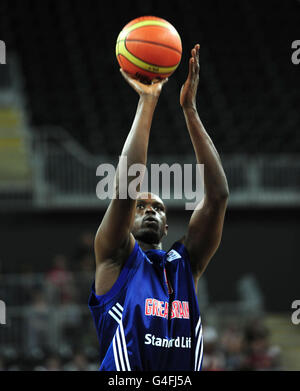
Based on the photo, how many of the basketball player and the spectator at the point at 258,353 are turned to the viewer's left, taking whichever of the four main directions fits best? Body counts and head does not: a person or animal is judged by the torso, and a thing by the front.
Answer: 0

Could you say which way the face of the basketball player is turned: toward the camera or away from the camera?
toward the camera

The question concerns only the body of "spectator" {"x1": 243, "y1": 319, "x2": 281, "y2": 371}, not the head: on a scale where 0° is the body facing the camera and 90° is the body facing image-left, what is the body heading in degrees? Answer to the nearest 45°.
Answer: approximately 0°

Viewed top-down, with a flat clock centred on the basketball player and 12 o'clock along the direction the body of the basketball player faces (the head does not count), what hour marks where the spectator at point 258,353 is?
The spectator is roughly at 8 o'clock from the basketball player.

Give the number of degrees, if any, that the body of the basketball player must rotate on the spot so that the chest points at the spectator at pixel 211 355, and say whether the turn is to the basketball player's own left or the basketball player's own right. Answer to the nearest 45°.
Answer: approximately 135° to the basketball player's own left

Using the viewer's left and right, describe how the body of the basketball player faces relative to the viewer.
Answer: facing the viewer and to the right of the viewer

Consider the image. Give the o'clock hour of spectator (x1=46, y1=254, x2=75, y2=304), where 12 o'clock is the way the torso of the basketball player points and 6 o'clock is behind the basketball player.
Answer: The spectator is roughly at 7 o'clock from the basketball player.

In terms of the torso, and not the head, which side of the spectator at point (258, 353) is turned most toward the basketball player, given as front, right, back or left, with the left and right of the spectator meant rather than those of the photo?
front

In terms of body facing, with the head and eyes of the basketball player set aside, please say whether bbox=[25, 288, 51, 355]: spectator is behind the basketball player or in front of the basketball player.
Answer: behind

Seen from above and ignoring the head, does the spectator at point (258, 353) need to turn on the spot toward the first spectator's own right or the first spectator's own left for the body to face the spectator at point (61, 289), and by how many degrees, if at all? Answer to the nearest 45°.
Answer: approximately 90° to the first spectator's own right
